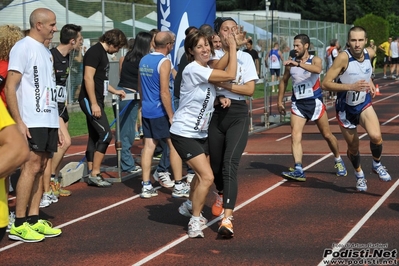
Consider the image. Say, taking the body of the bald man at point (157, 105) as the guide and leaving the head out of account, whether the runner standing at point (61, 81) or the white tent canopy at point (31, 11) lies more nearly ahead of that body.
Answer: the white tent canopy

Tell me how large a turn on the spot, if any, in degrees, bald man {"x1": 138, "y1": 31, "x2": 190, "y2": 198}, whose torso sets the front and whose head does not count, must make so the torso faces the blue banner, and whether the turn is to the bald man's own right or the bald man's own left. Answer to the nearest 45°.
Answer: approximately 45° to the bald man's own left

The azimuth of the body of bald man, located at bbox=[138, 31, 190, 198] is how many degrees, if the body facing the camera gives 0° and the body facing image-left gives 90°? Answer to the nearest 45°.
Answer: approximately 225°

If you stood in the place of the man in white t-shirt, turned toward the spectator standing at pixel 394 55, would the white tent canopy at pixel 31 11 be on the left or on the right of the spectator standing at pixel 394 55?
left

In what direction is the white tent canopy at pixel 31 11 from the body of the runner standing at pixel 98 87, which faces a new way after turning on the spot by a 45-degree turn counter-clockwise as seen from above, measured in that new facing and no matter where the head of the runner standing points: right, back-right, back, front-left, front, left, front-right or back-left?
front-left

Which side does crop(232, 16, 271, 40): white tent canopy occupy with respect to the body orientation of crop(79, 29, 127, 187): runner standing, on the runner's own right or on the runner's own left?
on the runner's own left

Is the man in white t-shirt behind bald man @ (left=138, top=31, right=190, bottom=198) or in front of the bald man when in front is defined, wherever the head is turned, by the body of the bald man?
behind

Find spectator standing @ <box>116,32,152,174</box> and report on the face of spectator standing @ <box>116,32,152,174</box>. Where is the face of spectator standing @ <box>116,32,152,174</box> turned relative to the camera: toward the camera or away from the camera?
away from the camera

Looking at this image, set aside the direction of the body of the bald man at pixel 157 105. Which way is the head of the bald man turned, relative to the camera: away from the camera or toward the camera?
away from the camera

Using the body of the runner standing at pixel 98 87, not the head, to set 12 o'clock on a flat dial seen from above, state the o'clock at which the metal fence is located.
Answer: The metal fence is roughly at 9 o'clock from the runner standing.

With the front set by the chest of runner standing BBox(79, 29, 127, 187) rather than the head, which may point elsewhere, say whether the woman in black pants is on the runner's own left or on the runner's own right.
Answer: on the runner's own right

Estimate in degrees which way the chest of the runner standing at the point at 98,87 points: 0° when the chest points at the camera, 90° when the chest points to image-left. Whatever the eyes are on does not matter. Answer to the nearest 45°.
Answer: approximately 270°

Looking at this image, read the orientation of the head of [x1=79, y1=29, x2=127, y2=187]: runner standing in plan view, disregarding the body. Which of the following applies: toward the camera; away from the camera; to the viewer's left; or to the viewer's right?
to the viewer's right
